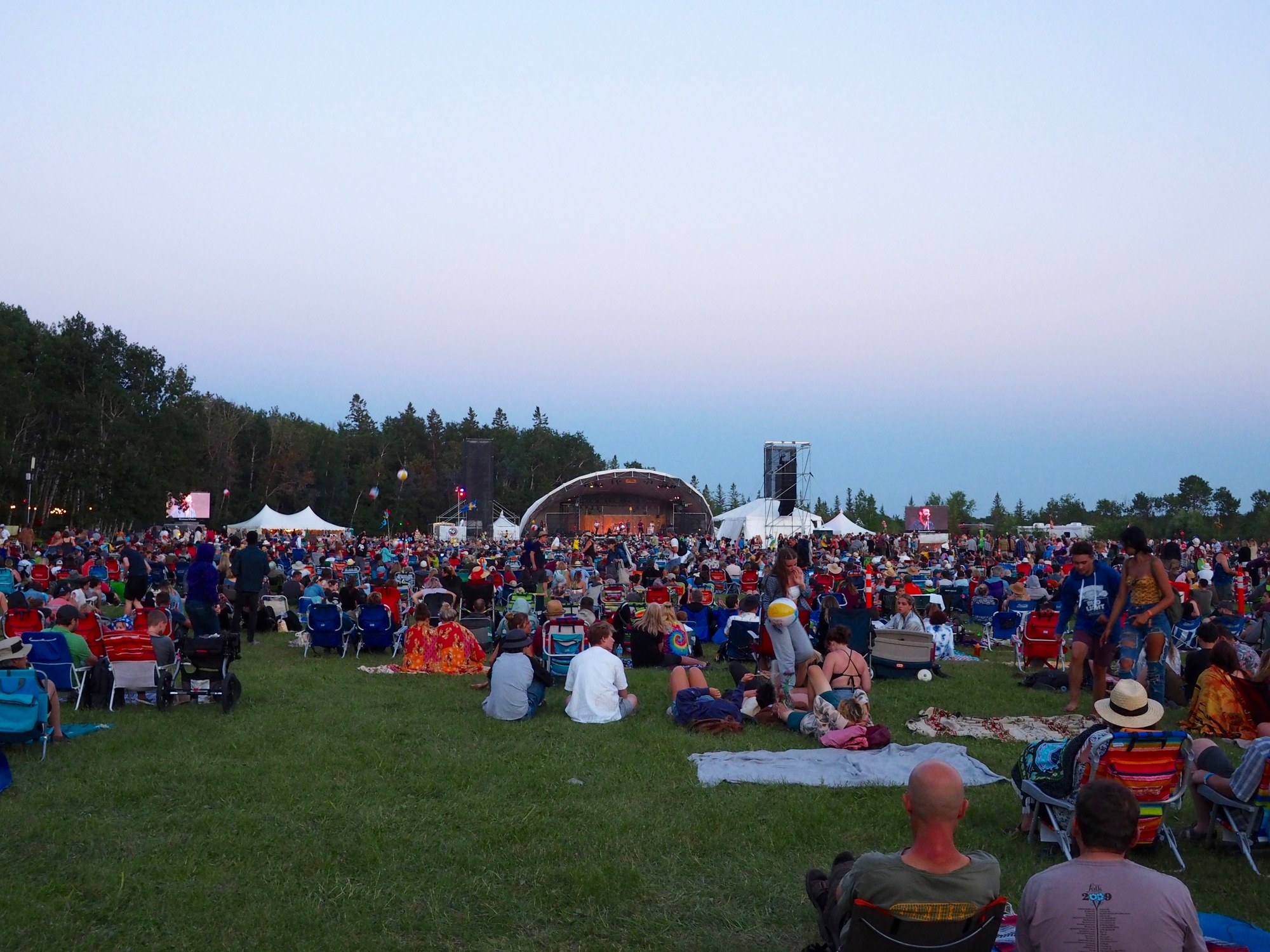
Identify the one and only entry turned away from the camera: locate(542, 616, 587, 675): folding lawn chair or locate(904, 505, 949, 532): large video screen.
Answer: the folding lawn chair

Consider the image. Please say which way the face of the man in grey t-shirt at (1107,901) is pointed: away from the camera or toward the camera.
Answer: away from the camera

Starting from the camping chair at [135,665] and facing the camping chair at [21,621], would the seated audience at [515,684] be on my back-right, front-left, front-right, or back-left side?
back-right

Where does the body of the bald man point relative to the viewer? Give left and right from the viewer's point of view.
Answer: facing away from the viewer

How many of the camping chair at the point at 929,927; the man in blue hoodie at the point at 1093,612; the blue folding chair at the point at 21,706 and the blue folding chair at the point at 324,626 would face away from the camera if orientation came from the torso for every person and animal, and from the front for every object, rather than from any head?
3

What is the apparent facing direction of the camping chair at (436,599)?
away from the camera

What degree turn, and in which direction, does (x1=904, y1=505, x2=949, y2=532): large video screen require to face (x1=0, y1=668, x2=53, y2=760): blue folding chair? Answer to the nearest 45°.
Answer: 0° — it already faces it

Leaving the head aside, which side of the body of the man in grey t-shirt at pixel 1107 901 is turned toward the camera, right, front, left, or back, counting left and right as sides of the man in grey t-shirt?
back

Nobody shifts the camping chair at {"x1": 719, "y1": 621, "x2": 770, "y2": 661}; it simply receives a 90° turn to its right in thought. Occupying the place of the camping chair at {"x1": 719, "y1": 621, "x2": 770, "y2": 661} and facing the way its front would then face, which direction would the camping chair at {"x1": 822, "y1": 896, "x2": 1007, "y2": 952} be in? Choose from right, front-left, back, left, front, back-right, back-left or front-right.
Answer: right

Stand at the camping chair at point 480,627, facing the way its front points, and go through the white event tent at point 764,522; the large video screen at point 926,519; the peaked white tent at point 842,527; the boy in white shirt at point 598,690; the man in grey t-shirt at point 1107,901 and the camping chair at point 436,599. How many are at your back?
2

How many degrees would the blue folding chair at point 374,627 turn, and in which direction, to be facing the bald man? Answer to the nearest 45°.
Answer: approximately 180°

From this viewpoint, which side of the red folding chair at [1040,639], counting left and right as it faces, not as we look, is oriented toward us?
back

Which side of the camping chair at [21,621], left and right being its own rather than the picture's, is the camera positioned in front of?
back

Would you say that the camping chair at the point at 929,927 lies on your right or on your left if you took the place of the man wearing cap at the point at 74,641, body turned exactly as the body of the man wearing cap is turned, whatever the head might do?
on your right

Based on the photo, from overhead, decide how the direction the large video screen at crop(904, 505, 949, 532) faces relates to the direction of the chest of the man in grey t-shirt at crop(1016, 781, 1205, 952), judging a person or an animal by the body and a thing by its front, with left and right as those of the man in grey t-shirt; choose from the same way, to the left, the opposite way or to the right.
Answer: the opposite way

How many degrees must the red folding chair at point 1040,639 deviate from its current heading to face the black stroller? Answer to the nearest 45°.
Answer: approximately 135° to its left

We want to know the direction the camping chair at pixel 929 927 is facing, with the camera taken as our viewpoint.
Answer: facing away from the viewer
